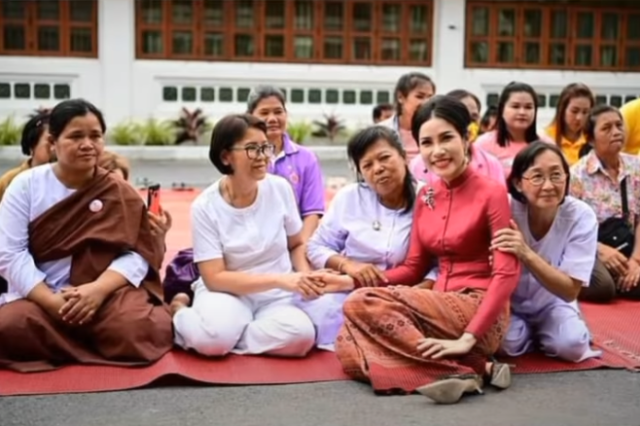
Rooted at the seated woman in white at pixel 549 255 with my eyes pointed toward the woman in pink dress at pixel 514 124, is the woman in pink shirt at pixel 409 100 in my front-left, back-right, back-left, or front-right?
front-left

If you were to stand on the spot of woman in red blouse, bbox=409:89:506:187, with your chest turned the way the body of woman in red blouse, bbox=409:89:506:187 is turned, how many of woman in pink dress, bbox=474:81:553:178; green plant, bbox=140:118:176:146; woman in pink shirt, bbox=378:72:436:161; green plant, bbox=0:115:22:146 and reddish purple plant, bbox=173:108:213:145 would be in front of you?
0

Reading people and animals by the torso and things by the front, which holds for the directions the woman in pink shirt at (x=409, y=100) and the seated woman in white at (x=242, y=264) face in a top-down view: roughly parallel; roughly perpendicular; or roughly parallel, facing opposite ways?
roughly parallel

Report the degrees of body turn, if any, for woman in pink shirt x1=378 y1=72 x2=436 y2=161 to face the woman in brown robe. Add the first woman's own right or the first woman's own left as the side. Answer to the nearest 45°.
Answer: approximately 90° to the first woman's own right

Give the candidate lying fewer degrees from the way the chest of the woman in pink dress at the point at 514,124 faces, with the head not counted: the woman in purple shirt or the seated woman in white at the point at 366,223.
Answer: the seated woman in white

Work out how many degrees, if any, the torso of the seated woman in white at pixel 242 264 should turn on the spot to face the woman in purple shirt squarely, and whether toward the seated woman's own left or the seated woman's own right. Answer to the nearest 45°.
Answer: approximately 135° to the seated woman's own left

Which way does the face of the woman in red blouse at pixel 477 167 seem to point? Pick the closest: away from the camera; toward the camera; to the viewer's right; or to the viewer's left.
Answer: toward the camera

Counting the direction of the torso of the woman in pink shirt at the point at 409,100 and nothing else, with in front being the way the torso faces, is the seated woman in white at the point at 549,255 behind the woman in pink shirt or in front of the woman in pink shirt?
in front

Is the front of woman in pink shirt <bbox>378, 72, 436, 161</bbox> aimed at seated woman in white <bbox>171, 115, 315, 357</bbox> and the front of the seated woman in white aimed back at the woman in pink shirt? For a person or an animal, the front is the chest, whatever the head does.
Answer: no

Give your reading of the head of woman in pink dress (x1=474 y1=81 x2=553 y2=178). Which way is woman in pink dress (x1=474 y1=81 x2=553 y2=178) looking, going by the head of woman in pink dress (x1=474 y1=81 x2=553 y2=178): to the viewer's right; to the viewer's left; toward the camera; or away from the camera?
toward the camera

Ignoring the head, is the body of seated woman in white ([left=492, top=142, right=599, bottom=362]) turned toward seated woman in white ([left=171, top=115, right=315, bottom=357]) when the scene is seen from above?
no

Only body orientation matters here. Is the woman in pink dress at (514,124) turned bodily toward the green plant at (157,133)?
no

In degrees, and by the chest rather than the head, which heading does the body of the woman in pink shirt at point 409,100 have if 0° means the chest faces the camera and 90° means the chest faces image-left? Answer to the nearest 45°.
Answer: approximately 315°
